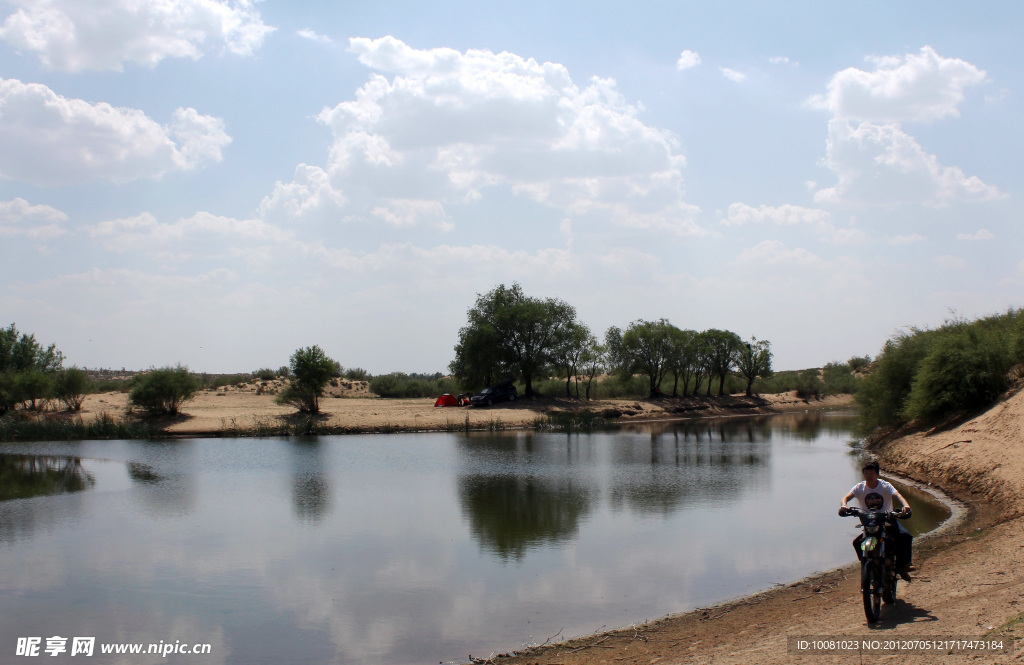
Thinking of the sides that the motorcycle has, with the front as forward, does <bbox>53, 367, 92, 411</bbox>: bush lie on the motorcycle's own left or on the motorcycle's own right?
on the motorcycle's own right

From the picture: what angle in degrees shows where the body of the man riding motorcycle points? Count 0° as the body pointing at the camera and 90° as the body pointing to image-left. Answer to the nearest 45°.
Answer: approximately 0°

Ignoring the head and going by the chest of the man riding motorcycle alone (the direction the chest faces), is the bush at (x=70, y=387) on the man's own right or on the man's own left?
on the man's own right

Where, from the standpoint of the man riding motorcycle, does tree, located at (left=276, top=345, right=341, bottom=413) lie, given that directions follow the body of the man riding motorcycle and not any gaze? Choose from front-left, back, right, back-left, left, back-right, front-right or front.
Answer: back-right

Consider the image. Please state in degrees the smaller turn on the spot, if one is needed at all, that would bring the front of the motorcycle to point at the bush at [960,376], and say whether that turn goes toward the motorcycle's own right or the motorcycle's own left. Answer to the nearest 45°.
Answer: approximately 180°

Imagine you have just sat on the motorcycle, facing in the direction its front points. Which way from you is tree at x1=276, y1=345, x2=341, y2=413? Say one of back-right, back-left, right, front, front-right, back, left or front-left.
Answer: back-right

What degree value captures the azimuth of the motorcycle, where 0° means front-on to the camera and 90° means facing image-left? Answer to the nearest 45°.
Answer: approximately 0°
